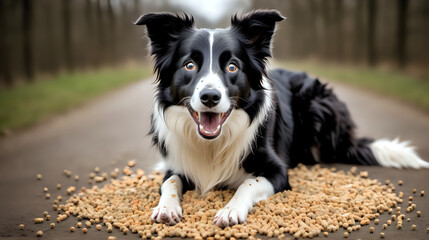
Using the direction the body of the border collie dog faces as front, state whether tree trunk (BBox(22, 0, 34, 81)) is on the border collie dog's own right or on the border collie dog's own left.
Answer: on the border collie dog's own right

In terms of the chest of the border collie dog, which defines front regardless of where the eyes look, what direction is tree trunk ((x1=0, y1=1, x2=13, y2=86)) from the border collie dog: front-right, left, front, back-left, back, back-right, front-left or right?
right

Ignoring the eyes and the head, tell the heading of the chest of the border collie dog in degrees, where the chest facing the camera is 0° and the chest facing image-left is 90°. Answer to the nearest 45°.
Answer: approximately 45°

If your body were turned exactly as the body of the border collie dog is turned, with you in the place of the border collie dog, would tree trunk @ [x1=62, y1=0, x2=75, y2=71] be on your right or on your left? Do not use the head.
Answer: on your right
